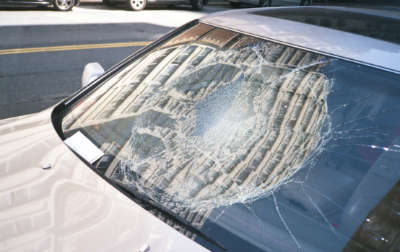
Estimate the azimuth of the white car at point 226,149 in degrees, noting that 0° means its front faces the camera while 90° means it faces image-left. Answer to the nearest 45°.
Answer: approximately 45°

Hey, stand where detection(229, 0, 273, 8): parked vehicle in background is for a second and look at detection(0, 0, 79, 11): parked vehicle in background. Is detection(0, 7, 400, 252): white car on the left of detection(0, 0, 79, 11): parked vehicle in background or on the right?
left

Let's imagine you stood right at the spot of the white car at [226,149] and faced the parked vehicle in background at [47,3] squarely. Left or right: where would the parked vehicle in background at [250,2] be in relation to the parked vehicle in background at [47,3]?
right

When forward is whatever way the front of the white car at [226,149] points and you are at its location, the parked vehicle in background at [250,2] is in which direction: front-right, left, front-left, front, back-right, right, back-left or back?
back-right

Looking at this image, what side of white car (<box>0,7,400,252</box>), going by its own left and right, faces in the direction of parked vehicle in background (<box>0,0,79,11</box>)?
right
